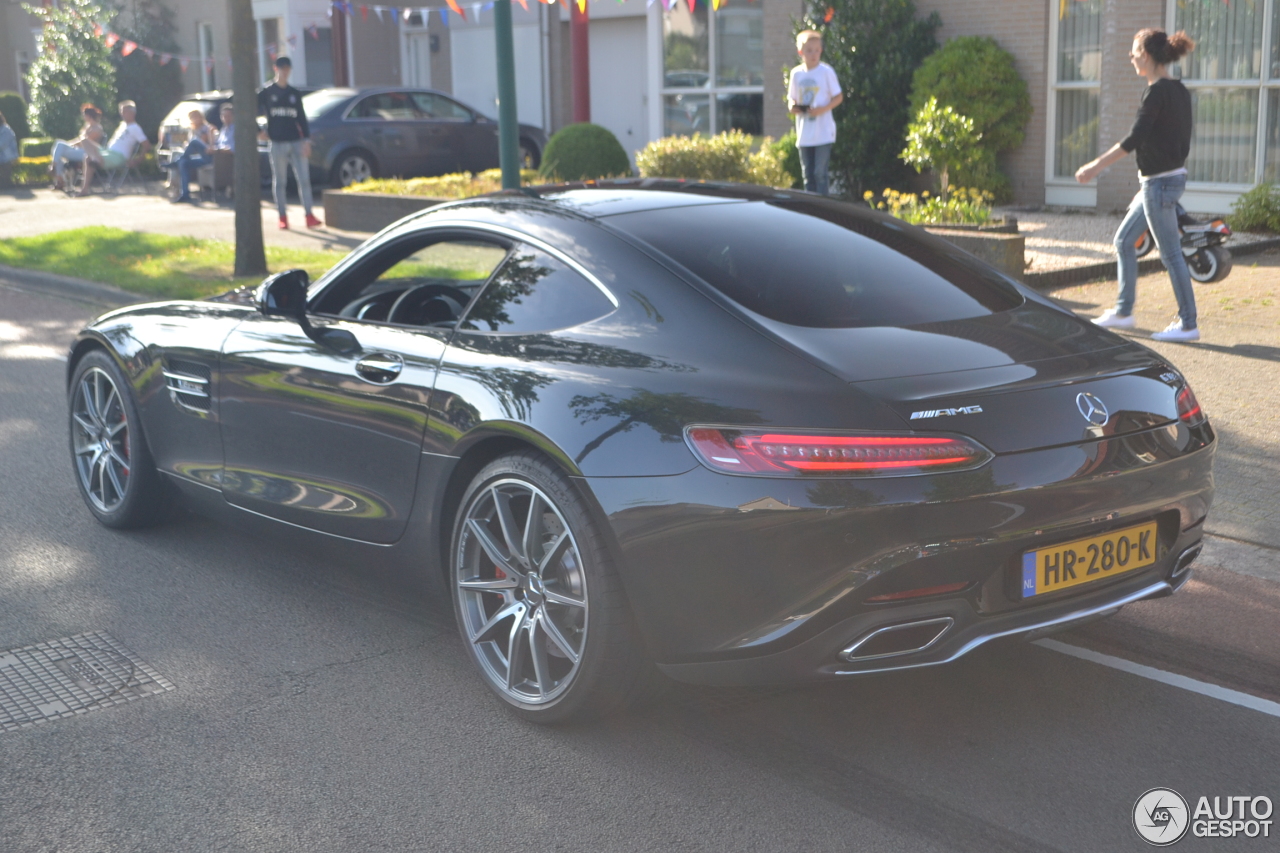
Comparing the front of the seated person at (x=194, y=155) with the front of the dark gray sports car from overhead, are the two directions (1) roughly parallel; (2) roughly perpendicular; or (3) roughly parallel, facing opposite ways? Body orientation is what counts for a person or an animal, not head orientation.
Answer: roughly perpendicular

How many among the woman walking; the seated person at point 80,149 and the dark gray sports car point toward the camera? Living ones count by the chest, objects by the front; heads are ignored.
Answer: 0

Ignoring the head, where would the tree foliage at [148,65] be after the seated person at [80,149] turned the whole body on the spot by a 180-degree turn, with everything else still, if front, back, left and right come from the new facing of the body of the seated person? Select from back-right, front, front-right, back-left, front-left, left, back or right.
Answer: left

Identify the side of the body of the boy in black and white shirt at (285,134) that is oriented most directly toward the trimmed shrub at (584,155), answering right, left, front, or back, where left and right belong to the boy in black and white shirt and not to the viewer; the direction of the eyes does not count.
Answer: left

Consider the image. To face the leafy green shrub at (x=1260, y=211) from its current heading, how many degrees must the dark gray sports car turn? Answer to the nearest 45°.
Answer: approximately 90° to its right

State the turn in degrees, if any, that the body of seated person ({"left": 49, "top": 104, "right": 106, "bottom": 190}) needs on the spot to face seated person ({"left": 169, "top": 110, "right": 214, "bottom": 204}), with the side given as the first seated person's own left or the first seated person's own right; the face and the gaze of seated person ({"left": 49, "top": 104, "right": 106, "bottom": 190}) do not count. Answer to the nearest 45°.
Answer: approximately 135° to the first seated person's own left

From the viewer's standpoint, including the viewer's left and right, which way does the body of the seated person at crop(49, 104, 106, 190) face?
facing to the left of the viewer

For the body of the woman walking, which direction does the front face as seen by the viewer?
to the viewer's left

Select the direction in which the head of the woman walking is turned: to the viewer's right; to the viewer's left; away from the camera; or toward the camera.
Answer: to the viewer's left

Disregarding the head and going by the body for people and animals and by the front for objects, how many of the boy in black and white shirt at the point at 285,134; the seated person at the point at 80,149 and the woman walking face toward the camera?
1

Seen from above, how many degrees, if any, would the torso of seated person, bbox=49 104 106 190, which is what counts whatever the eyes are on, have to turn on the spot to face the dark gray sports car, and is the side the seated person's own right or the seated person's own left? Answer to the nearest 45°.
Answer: approximately 90° to the seated person's own left

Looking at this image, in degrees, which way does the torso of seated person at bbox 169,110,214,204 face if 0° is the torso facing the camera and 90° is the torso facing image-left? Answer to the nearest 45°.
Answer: approximately 45°

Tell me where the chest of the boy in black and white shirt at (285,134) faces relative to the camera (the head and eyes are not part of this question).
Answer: toward the camera

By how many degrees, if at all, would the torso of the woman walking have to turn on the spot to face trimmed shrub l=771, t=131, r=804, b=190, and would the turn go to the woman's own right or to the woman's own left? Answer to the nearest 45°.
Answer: approximately 45° to the woman's own right

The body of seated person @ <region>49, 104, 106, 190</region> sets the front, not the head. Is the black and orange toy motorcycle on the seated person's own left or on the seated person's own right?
on the seated person's own left

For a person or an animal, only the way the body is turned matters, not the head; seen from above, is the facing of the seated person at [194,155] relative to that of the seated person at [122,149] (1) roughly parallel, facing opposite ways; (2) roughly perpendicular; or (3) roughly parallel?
roughly parallel
